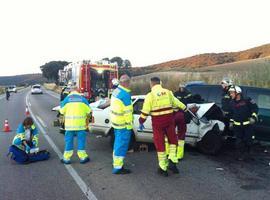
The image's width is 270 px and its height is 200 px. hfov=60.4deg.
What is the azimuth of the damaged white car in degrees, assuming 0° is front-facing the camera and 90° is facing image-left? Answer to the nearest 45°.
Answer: approximately 270°

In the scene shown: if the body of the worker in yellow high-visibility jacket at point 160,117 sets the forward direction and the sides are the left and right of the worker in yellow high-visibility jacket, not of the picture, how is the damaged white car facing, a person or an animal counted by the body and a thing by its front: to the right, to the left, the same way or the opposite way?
to the right

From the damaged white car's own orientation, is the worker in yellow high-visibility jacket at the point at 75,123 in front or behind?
behind

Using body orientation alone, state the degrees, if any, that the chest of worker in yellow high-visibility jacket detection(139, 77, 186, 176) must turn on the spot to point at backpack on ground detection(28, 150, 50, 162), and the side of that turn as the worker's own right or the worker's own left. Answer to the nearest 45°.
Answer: approximately 90° to the worker's own left

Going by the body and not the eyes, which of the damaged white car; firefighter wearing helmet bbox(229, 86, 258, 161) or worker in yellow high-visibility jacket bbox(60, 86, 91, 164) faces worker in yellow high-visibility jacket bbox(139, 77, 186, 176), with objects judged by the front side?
the firefighter wearing helmet

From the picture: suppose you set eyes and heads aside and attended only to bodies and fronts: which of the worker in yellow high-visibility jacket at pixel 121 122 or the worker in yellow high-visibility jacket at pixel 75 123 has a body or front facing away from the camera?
the worker in yellow high-visibility jacket at pixel 75 123

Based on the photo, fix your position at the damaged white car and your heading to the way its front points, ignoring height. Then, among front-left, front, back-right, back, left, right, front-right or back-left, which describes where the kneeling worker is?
back

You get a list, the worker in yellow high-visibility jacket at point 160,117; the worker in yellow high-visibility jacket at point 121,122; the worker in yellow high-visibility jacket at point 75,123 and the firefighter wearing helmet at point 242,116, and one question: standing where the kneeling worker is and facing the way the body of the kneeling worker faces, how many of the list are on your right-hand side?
0

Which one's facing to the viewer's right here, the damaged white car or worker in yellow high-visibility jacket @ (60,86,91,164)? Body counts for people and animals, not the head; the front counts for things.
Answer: the damaged white car

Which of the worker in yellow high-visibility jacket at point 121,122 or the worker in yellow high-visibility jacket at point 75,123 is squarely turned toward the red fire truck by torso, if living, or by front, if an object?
the worker in yellow high-visibility jacket at point 75,123

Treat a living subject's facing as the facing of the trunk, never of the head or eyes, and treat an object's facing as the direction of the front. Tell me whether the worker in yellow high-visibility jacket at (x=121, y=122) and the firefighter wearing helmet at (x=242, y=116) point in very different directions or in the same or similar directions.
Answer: very different directions

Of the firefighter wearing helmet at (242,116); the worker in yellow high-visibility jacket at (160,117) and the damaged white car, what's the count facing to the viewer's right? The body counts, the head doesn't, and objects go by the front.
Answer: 1
